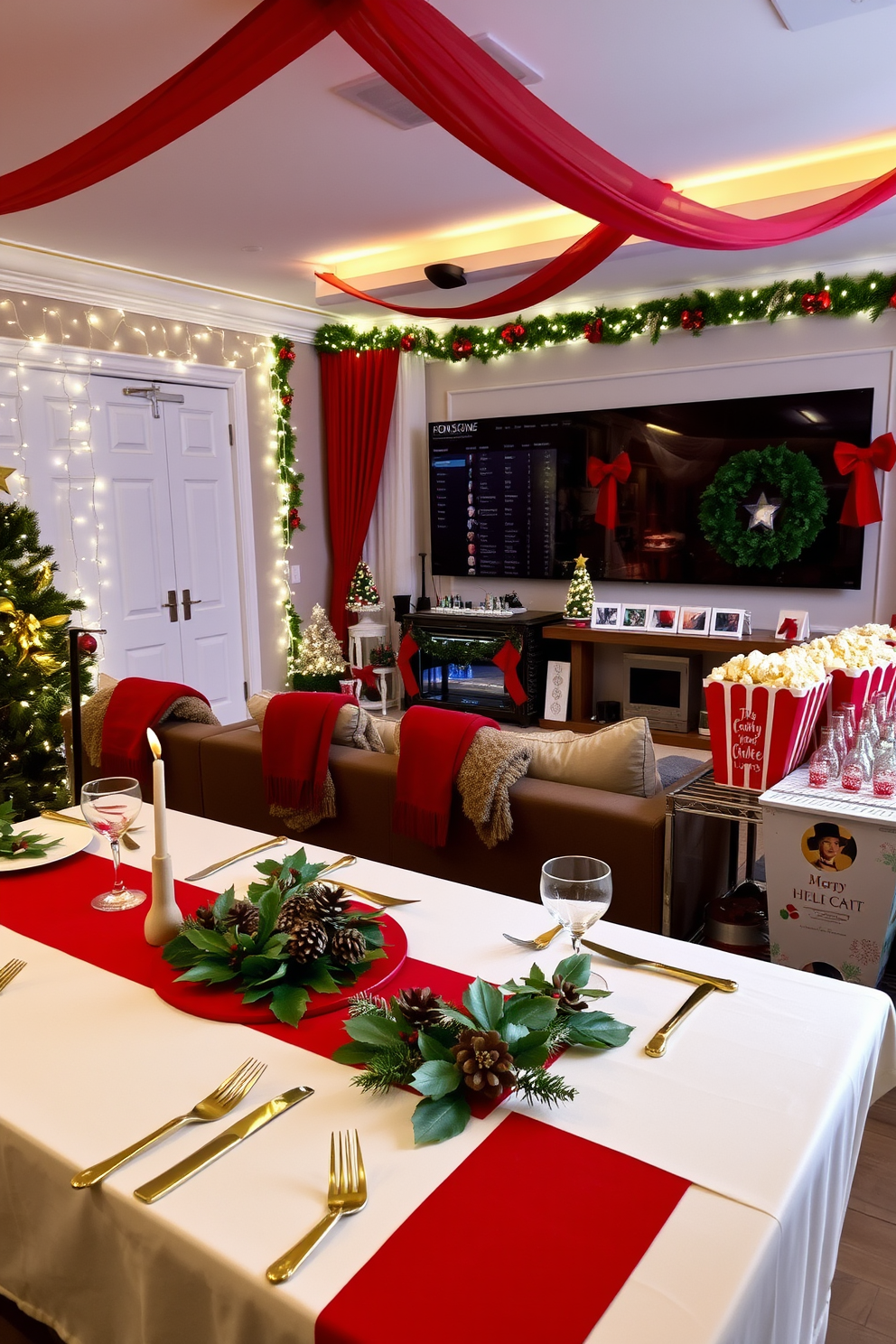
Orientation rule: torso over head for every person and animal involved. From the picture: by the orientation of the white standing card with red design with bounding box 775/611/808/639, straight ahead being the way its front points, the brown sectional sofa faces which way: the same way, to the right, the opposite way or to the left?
the opposite way

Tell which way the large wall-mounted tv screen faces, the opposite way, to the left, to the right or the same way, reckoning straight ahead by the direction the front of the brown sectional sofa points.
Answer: the opposite way

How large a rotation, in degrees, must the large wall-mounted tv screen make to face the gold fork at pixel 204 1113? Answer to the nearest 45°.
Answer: approximately 45° to its left

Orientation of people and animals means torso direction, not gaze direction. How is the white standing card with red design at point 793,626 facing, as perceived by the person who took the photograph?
facing the viewer and to the left of the viewer

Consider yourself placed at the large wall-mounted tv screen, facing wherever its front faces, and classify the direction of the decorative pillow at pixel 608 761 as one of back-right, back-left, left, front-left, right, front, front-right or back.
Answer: front-left

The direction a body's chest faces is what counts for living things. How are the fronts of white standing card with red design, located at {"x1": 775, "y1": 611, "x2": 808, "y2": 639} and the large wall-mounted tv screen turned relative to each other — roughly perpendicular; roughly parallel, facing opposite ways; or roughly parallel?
roughly parallel

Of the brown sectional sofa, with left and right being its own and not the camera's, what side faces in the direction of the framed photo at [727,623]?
front

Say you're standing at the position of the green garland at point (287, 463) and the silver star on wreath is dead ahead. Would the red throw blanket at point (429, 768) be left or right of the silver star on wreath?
right

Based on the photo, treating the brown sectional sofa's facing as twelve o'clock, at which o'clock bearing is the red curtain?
The red curtain is roughly at 10 o'clock from the brown sectional sofa.

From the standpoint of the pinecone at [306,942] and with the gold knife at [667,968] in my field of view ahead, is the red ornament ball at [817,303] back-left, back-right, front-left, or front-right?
front-left

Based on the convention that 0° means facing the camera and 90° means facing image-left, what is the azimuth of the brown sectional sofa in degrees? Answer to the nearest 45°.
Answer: approximately 225°

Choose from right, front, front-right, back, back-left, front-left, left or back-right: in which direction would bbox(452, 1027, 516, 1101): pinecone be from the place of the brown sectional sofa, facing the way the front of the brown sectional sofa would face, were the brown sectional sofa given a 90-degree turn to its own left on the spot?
back-left

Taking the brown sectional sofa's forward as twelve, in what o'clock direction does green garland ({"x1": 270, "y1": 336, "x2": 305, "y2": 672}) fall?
The green garland is roughly at 10 o'clock from the brown sectional sofa.

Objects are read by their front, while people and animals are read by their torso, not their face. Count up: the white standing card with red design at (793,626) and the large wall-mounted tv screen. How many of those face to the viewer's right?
0

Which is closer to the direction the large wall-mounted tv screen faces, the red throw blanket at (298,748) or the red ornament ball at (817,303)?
the red throw blanket
